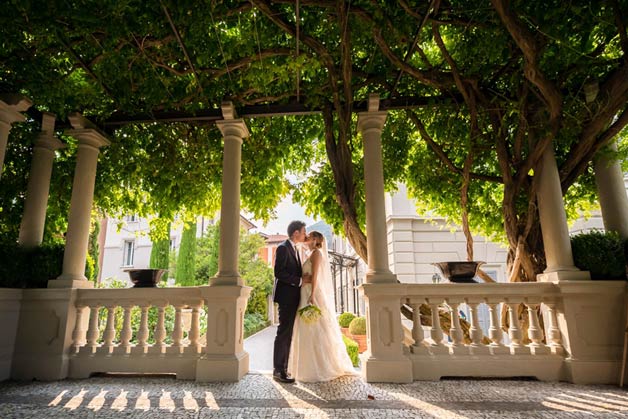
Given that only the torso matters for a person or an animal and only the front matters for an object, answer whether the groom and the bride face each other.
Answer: yes

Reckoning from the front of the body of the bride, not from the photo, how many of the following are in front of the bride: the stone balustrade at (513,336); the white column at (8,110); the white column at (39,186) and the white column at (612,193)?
2

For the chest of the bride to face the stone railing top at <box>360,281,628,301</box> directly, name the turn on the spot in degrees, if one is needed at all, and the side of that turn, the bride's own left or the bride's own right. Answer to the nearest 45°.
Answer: approximately 180°

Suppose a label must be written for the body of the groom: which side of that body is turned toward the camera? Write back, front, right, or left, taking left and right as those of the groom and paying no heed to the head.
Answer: right

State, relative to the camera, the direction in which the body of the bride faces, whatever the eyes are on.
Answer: to the viewer's left

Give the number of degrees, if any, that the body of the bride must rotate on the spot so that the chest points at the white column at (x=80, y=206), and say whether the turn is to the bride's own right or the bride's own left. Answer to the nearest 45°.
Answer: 0° — they already face it

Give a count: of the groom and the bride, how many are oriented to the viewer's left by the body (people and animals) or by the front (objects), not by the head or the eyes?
1

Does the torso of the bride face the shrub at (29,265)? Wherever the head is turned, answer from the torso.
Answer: yes

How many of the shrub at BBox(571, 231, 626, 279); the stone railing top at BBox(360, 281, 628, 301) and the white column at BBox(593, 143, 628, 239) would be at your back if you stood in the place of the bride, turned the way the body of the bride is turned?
3

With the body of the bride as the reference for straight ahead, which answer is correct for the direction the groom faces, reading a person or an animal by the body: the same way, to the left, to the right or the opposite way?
the opposite way

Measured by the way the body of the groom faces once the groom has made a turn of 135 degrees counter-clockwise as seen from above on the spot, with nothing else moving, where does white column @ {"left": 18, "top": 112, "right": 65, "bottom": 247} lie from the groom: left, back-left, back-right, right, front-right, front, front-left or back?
front-left

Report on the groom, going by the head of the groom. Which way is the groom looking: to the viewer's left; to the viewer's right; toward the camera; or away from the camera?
to the viewer's right

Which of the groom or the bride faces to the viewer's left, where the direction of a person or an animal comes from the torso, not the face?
the bride
